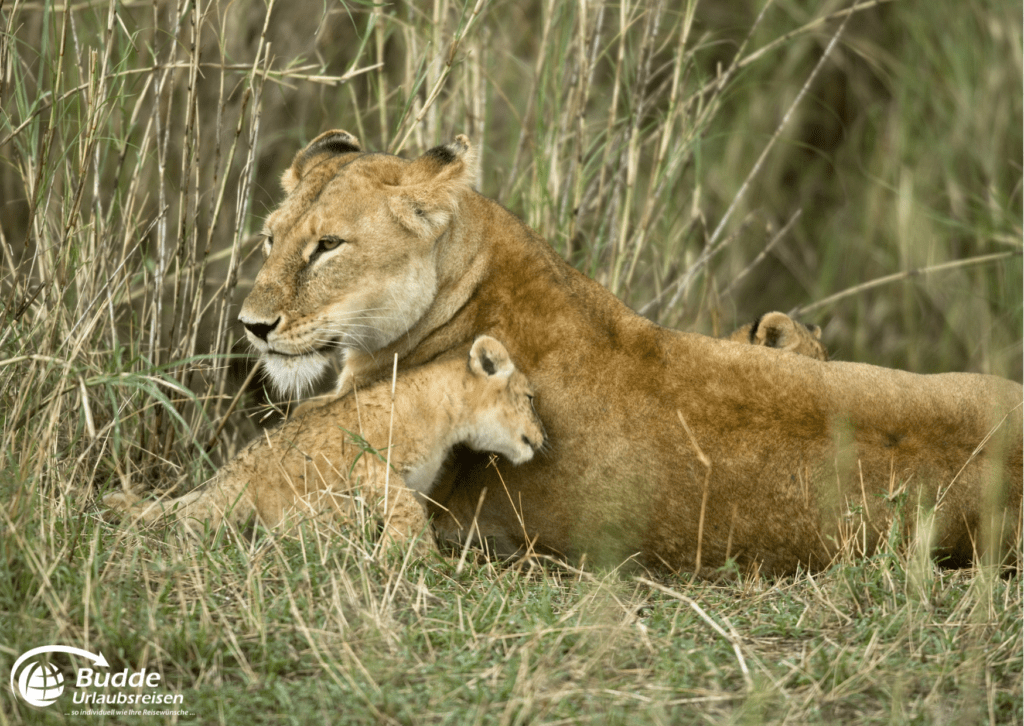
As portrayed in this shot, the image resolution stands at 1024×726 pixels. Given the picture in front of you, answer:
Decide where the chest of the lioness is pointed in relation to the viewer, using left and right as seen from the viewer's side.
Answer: facing to the left of the viewer

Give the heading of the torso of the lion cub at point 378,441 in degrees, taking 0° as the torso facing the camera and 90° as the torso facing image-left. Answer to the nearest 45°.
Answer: approximately 270°

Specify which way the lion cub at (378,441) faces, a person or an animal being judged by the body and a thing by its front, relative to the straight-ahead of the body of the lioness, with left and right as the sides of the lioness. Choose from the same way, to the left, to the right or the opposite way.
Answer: the opposite way
